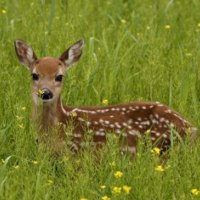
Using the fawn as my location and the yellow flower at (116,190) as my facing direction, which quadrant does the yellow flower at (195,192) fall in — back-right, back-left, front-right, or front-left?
front-left

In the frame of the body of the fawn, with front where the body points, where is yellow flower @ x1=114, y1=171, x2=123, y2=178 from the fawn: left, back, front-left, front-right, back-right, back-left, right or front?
left

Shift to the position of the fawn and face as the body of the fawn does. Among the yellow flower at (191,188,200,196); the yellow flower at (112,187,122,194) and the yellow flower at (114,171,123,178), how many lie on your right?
0

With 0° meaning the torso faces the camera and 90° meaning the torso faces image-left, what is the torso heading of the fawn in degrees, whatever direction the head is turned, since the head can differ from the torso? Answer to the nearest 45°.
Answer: approximately 90°

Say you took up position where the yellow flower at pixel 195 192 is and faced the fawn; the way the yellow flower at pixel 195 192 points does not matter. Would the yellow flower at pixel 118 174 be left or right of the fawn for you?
left

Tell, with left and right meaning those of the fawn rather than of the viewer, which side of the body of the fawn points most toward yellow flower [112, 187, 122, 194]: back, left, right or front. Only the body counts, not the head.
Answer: left
